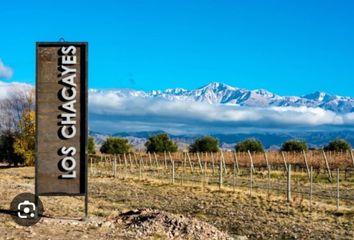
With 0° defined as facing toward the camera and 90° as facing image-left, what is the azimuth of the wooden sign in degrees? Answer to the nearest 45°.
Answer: approximately 0°
